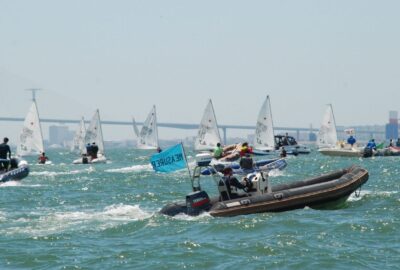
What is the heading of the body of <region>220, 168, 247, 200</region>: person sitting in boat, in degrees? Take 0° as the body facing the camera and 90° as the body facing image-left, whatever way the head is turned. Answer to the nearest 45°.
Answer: approximately 270°
